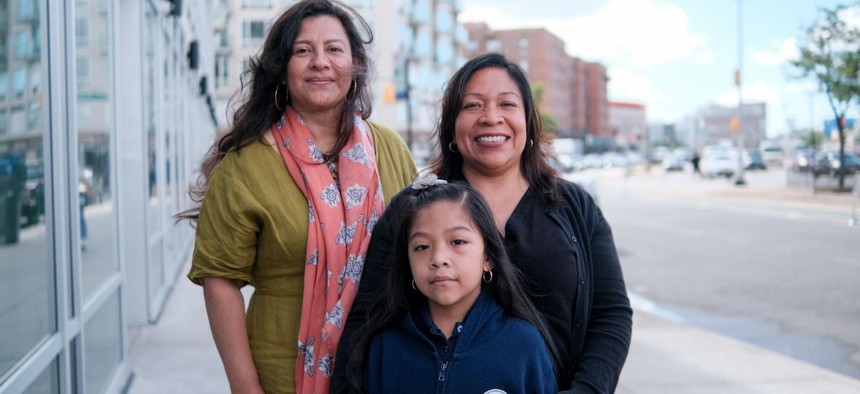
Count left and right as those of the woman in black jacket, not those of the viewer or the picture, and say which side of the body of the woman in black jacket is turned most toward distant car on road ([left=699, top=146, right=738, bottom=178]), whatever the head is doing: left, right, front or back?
back

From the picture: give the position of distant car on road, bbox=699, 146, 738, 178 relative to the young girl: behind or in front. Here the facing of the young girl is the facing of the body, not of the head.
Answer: behind

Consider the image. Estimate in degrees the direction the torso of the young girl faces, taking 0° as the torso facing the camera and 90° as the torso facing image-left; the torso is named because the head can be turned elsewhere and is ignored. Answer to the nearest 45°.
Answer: approximately 0°

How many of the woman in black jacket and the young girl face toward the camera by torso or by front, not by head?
2

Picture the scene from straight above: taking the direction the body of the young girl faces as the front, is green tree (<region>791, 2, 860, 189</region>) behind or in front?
behind
